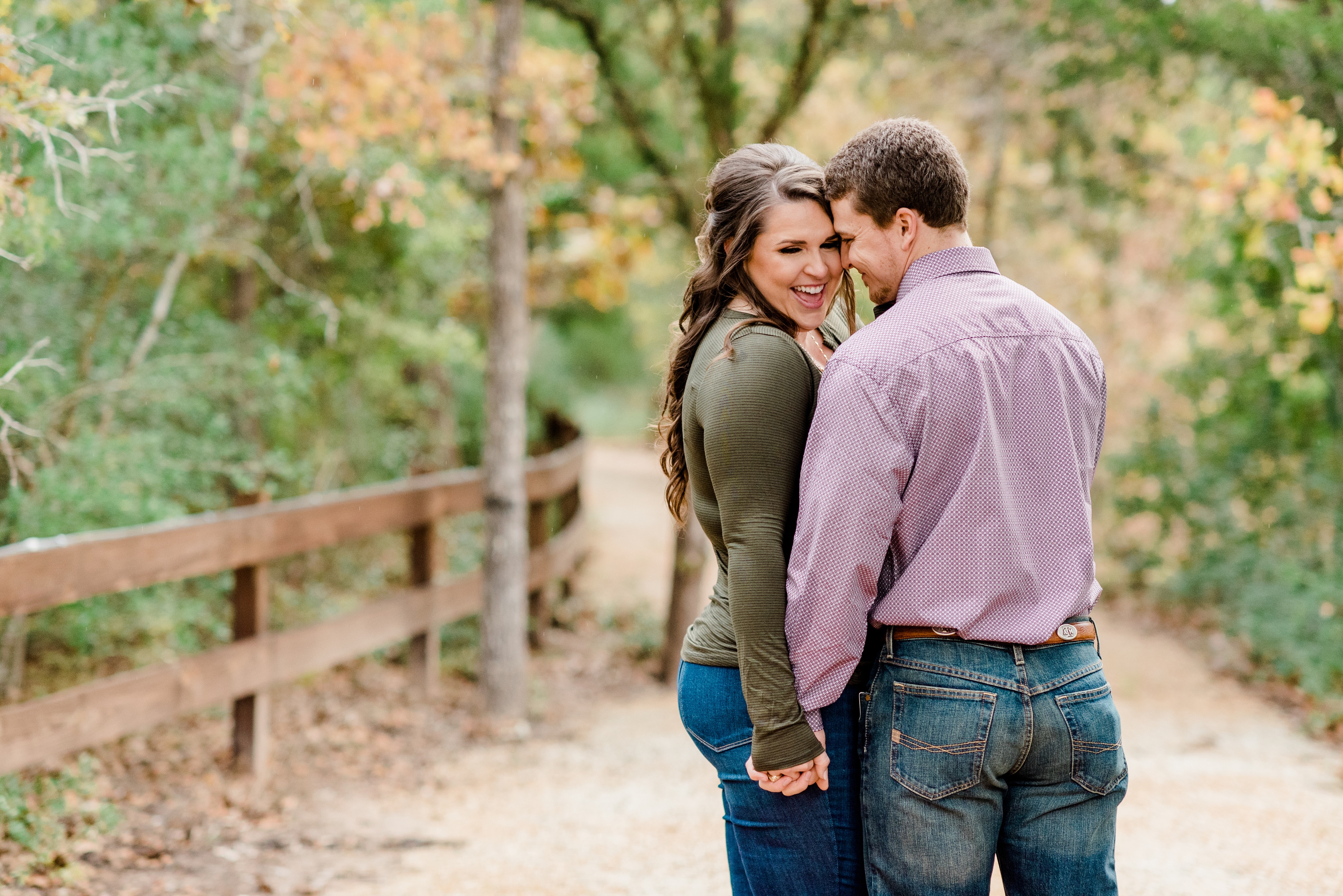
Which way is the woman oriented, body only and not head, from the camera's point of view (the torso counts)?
to the viewer's right
